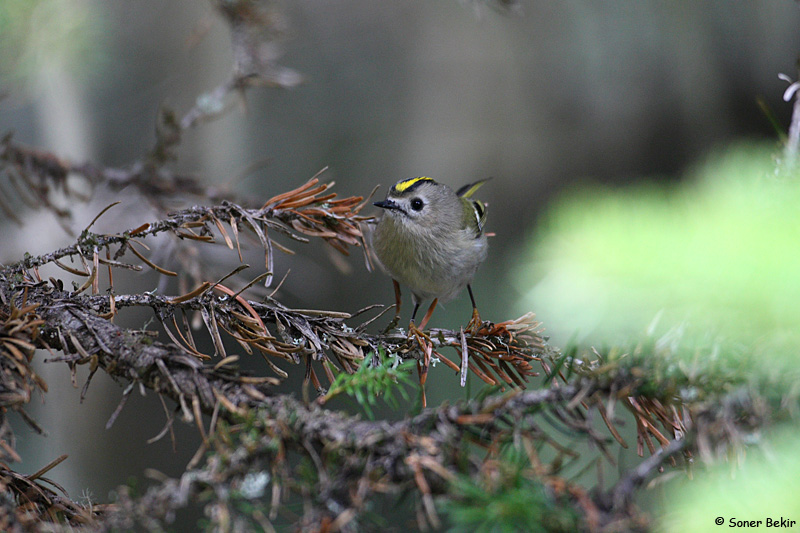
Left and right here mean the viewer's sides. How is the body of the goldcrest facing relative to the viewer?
facing the viewer and to the left of the viewer

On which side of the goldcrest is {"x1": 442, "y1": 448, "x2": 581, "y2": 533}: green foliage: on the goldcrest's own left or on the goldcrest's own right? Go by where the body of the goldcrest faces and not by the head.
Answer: on the goldcrest's own left

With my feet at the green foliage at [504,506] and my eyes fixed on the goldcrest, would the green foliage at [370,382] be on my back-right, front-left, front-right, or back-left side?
front-left
